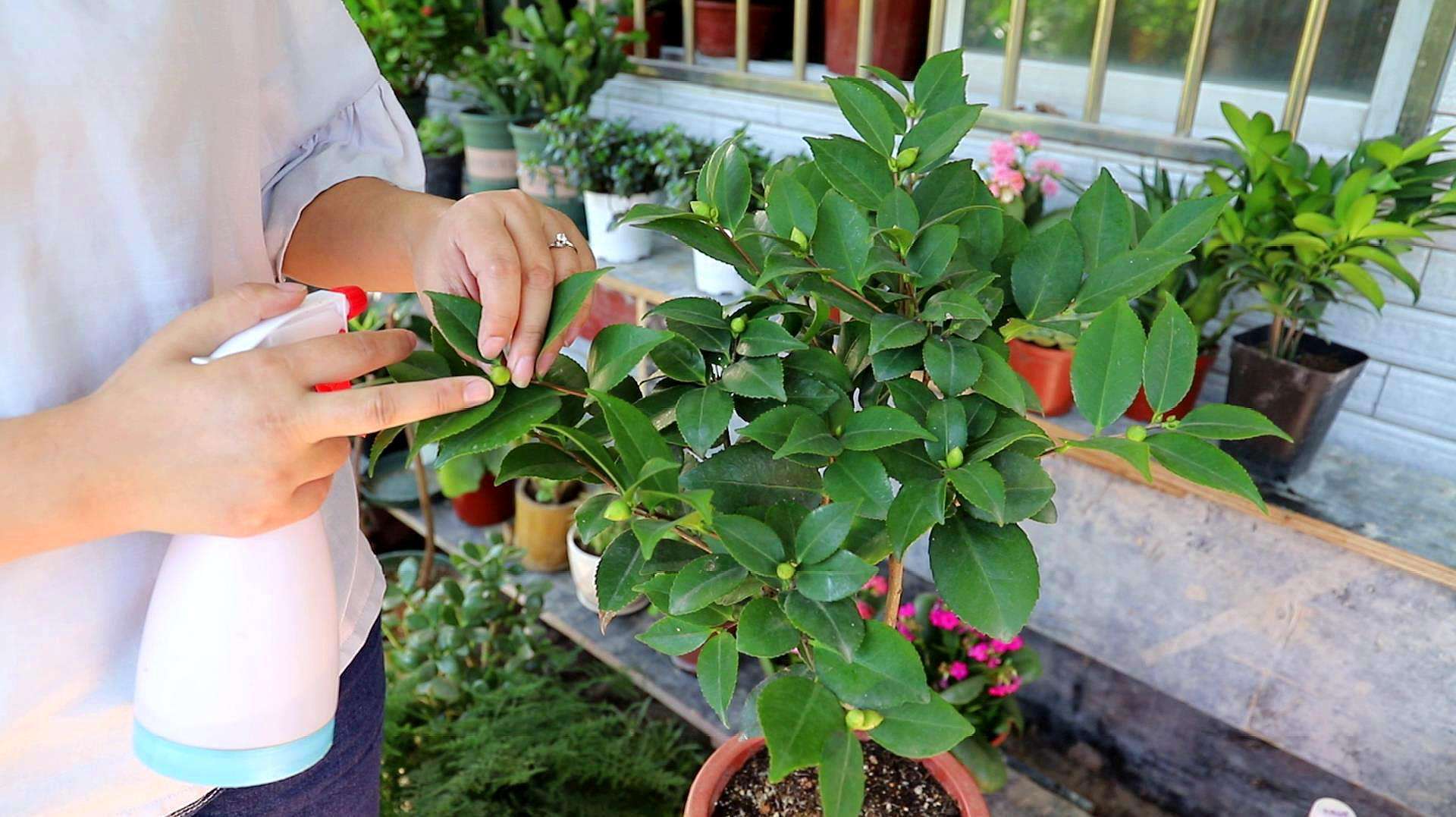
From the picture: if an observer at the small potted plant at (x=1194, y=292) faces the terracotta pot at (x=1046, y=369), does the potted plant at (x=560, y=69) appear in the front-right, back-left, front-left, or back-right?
front-right

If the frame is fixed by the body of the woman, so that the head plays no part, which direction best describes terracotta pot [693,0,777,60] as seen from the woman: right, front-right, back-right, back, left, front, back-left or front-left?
left

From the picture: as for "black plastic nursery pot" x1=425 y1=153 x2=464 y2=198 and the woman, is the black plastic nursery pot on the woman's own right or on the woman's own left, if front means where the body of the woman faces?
on the woman's own left

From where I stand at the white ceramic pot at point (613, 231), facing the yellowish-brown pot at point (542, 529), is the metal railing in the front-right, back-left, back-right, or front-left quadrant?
back-left

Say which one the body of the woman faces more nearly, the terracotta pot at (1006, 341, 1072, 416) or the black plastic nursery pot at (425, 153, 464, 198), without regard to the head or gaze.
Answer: the terracotta pot

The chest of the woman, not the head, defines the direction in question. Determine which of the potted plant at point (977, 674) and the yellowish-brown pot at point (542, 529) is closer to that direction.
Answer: the potted plant

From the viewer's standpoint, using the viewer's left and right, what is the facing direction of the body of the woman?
facing the viewer and to the right of the viewer

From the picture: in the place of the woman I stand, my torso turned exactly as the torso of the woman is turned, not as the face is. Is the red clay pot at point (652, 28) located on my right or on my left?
on my left

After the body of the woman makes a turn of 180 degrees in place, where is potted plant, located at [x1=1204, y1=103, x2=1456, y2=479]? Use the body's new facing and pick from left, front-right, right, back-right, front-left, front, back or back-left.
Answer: back-right
